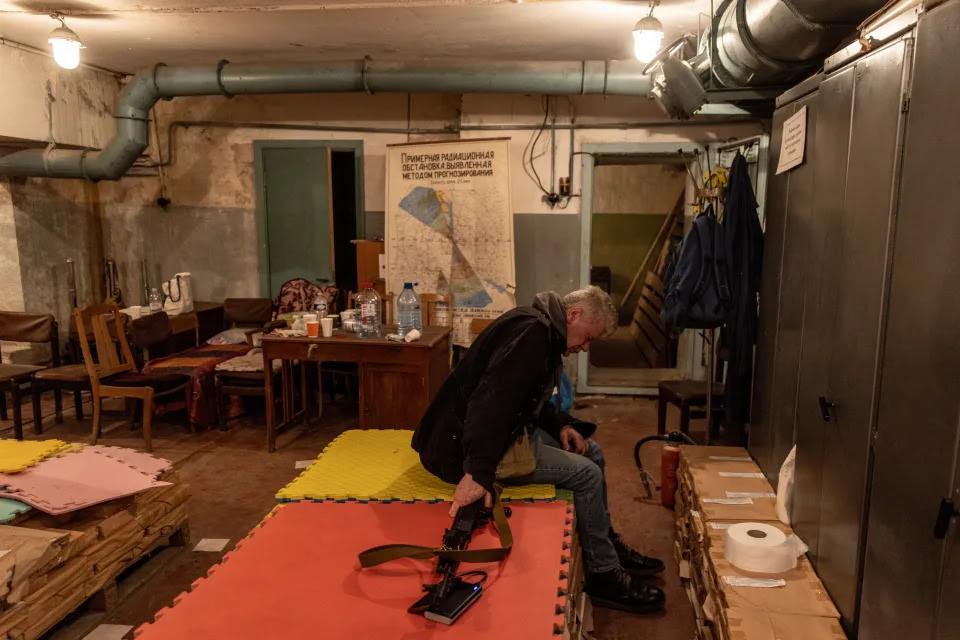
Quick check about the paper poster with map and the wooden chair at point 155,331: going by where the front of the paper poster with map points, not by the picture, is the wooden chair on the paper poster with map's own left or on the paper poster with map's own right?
on the paper poster with map's own right

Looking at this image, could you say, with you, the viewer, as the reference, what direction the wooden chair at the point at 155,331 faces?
facing away from the viewer and to the right of the viewer

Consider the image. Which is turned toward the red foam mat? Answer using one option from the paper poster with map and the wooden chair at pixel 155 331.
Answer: the paper poster with map

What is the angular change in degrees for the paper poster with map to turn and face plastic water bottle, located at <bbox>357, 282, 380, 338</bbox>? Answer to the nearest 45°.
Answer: approximately 45° to its right

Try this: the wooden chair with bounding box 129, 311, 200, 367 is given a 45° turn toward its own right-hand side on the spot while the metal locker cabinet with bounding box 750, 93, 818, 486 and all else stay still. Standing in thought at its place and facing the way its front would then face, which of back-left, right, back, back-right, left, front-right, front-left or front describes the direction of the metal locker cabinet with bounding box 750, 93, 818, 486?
front-right

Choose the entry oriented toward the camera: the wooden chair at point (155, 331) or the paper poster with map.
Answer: the paper poster with map

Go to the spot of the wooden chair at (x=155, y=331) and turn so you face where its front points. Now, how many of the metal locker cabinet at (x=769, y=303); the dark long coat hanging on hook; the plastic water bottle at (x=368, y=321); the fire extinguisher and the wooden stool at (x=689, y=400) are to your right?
5

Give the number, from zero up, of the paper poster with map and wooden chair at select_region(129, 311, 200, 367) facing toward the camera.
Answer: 1

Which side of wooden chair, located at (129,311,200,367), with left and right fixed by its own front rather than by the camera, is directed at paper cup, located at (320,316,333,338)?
right

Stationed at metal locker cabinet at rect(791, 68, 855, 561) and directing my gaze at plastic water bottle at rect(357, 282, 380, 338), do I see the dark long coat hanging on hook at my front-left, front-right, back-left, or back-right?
front-right

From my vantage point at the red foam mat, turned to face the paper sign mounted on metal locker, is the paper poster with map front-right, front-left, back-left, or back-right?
front-left

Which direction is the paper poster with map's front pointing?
toward the camera

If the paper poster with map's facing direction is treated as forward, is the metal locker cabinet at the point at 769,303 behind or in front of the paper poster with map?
in front

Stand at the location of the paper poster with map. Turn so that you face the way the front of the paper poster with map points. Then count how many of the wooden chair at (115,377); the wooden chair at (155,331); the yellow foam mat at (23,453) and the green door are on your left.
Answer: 0

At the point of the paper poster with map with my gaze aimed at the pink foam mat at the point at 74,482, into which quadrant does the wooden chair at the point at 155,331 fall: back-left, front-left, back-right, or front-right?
front-right

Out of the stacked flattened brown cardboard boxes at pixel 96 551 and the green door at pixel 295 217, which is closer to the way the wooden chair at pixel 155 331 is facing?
the green door

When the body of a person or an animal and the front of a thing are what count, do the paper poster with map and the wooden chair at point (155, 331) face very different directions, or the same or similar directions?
very different directions
